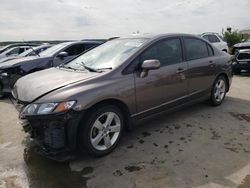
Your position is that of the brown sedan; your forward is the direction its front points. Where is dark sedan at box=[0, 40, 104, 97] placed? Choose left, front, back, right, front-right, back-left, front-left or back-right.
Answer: right

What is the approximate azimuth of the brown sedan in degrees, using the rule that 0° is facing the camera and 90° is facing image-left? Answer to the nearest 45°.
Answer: approximately 45°

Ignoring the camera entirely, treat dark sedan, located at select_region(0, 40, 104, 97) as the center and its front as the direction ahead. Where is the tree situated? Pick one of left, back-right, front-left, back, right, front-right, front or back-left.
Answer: back

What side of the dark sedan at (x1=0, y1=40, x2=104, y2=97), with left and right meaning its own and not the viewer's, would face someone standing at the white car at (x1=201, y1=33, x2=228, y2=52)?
back

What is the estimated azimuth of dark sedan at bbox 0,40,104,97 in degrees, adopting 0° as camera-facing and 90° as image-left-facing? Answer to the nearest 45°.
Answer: approximately 45°

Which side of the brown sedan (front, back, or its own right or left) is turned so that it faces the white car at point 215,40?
back

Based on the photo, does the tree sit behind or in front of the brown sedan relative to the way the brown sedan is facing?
behind

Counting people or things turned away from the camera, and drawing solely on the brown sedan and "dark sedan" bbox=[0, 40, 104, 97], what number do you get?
0
